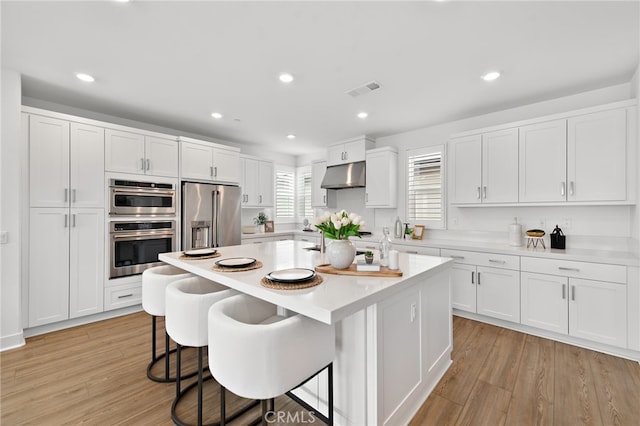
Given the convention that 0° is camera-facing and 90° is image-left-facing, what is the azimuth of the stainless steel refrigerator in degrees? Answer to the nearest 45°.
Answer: approximately 315°

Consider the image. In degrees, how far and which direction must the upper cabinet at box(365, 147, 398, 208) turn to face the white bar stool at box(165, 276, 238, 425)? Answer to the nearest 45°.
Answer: approximately 45° to its left

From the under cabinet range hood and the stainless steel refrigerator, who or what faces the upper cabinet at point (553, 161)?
the stainless steel refrigerator

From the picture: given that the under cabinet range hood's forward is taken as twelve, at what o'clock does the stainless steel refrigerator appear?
The stainless steel refrigerator is roughly at 1 o'clock from the under cabinet range hood.

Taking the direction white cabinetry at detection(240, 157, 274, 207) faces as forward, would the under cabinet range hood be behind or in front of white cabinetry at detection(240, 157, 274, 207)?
in front

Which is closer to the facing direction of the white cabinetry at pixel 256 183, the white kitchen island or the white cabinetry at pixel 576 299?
the white cabinetry

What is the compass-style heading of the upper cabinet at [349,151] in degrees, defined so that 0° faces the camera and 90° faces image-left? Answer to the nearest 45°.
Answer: approximately 45°

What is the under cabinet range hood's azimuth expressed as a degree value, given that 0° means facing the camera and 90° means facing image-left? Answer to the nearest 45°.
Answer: approximately 45°

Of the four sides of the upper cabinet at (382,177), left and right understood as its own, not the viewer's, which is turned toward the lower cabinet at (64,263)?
front

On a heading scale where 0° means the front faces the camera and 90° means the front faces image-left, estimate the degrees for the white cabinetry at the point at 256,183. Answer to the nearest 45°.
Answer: approximately 315°

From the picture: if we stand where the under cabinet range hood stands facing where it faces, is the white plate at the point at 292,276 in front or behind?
in front

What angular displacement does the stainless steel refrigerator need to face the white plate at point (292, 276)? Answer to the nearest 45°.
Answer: approximately 45° to its right

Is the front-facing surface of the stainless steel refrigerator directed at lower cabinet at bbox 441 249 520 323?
yes
